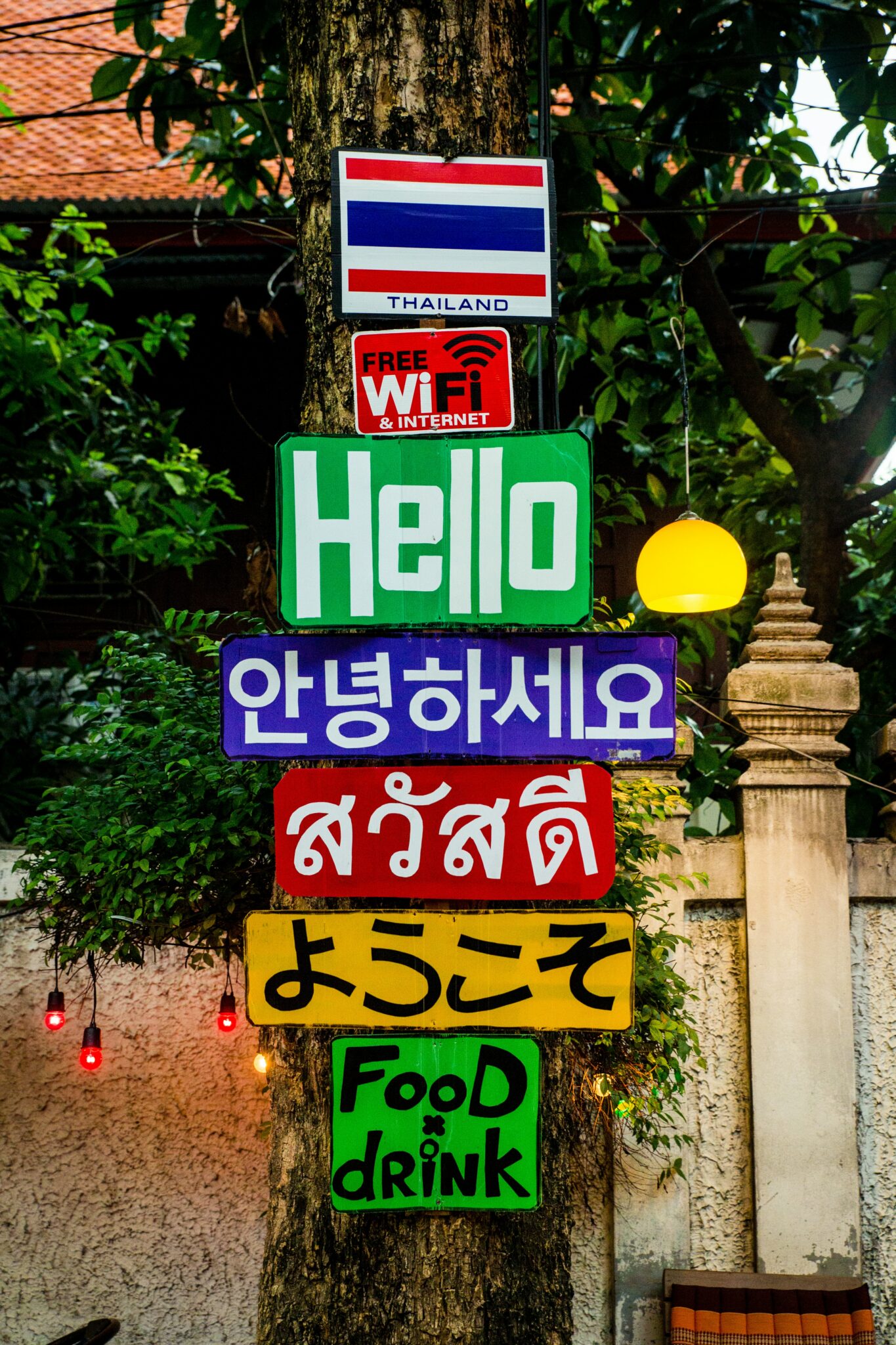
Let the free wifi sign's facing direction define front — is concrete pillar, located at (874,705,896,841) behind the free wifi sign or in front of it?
behind

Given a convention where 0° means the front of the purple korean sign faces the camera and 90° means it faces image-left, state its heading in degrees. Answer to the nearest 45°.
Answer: approximately 0°

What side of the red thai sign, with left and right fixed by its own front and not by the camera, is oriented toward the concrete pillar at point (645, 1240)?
back

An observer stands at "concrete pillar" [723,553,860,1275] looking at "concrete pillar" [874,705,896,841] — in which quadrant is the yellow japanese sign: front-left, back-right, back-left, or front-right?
back-right
